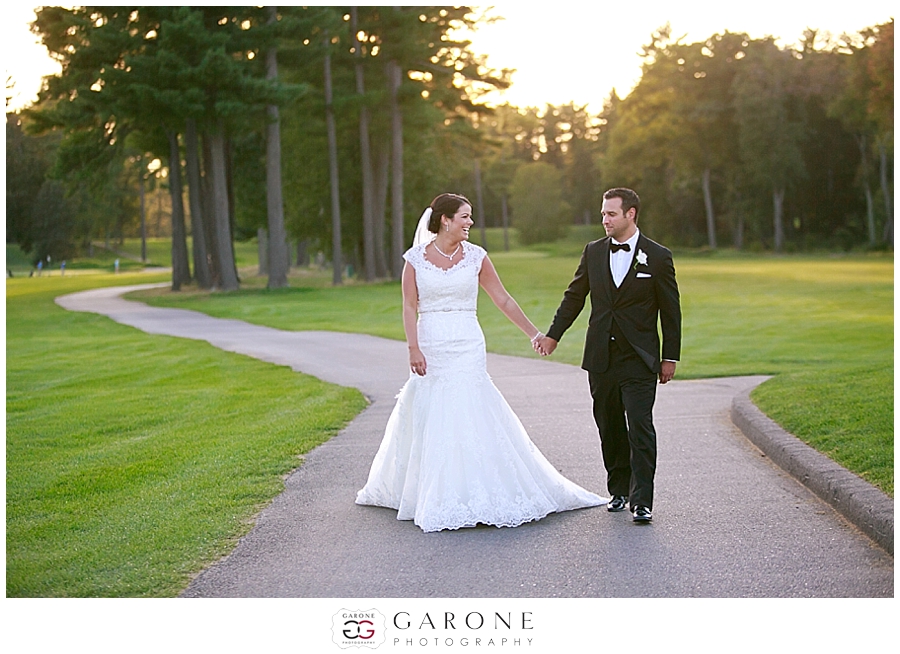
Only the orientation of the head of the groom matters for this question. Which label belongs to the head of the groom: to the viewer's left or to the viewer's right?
to the viewer's left

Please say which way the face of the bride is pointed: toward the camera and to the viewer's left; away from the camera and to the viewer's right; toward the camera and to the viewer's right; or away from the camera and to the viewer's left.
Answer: toward the camera and to the viewer's right

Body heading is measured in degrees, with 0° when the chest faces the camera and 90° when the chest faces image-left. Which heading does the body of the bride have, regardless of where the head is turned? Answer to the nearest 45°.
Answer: approximately 0°

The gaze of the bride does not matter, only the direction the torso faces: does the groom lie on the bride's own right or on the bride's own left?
on the bride's own left
